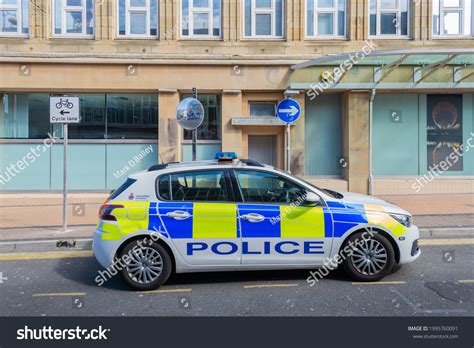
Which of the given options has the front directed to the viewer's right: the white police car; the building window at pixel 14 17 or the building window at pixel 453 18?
the white police car

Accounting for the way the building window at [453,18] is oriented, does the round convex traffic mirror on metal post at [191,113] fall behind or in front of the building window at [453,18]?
in front

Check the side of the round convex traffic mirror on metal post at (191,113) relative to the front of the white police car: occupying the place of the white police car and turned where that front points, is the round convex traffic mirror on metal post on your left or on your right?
on your left

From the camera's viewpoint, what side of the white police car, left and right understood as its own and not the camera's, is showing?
right

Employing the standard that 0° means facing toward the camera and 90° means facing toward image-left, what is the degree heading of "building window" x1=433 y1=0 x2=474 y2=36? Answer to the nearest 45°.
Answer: approximately 0°

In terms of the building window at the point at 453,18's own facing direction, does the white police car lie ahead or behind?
ahead
